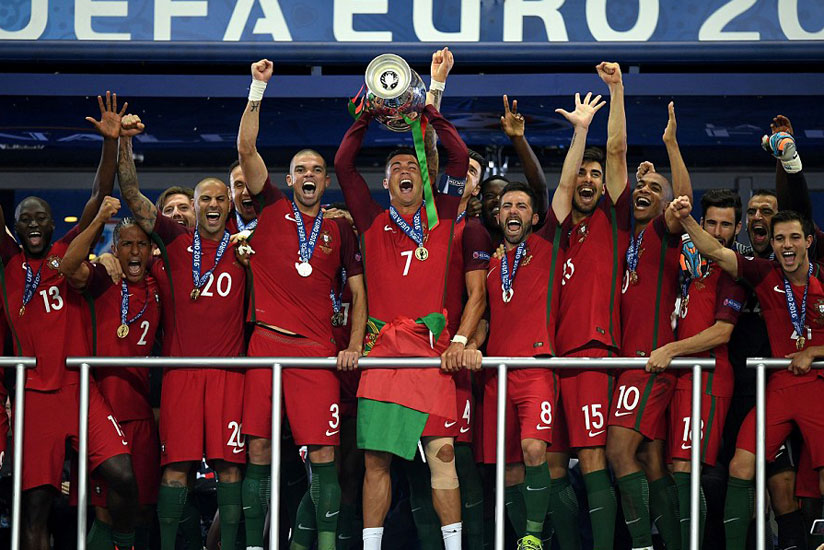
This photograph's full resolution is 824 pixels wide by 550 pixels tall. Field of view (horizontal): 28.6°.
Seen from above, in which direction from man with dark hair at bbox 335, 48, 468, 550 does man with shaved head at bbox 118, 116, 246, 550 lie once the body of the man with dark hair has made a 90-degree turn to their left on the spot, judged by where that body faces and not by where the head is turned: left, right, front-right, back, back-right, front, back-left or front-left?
back

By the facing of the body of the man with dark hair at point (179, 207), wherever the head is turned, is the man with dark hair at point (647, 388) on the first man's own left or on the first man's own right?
on the first man's own left

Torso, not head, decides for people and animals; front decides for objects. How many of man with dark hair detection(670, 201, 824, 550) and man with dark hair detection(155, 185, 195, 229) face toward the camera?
2

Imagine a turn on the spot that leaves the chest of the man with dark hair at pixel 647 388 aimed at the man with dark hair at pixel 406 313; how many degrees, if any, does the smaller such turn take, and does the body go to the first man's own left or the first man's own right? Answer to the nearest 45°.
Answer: approximately 45° to the first man's own right

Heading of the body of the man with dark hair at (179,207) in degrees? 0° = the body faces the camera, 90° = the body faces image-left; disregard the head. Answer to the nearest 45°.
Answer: approximately 0°

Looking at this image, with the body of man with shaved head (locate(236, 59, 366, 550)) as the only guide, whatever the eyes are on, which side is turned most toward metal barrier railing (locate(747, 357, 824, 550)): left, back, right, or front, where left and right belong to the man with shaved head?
left
